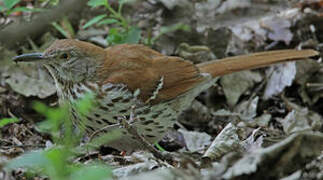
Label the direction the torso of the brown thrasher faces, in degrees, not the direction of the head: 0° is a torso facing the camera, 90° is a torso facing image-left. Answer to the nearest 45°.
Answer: approximately 90°

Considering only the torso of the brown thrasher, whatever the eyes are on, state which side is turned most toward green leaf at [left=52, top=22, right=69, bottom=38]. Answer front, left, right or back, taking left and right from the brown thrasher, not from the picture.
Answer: right

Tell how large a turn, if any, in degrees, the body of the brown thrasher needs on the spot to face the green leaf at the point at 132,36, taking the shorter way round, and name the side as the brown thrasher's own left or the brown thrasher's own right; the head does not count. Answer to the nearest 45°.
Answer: approximately 90° to the brown thrasher's own right

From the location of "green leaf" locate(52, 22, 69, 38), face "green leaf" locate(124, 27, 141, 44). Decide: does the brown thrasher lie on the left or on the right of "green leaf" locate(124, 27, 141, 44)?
right
